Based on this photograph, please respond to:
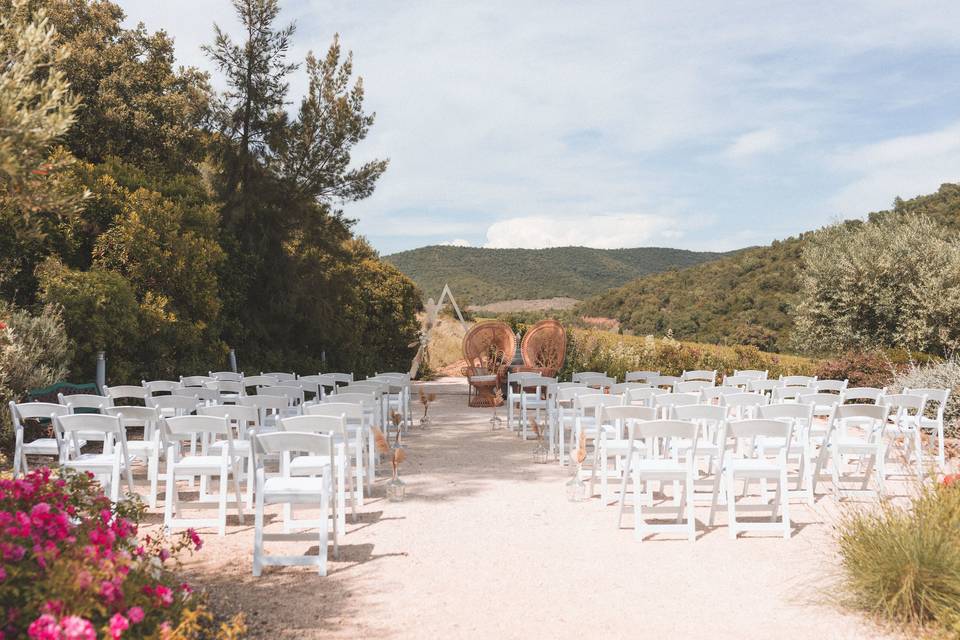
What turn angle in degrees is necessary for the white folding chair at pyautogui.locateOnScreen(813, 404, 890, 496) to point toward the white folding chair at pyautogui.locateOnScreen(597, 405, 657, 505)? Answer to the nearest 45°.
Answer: approximately 90° to its left

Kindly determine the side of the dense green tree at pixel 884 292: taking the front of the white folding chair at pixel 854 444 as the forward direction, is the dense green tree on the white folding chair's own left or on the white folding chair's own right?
on the white folding chair's own right

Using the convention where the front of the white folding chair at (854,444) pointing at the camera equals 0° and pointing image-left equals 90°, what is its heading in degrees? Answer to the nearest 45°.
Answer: approximately 135°

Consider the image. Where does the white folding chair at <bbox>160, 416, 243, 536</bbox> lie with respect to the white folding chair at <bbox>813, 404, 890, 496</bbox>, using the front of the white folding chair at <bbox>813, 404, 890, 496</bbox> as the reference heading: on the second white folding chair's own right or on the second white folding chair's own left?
on the second white folding chair's own left

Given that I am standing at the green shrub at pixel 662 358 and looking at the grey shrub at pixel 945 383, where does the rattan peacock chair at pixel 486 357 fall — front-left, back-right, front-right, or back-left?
front-right

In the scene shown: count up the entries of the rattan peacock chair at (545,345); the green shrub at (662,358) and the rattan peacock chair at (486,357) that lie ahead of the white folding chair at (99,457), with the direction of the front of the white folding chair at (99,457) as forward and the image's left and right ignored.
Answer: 3

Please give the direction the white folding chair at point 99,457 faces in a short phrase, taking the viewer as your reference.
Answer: facing away from the viewer and to the right of the viewer

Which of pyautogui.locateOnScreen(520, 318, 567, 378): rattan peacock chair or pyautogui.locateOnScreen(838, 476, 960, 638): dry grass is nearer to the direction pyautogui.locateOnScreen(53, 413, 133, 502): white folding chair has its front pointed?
the rattan peacock chair

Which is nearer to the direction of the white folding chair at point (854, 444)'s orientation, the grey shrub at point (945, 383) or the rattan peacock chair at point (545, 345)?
the rattan peacock chair

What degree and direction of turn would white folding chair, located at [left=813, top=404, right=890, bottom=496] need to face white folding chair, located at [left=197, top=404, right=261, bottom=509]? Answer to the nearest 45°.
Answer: approximately 90° to its left
